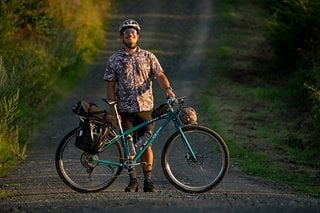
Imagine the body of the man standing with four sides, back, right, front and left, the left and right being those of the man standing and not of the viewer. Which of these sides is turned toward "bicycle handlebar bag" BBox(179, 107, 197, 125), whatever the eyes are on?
left

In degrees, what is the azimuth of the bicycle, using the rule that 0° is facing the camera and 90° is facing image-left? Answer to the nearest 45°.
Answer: approximately 270°
